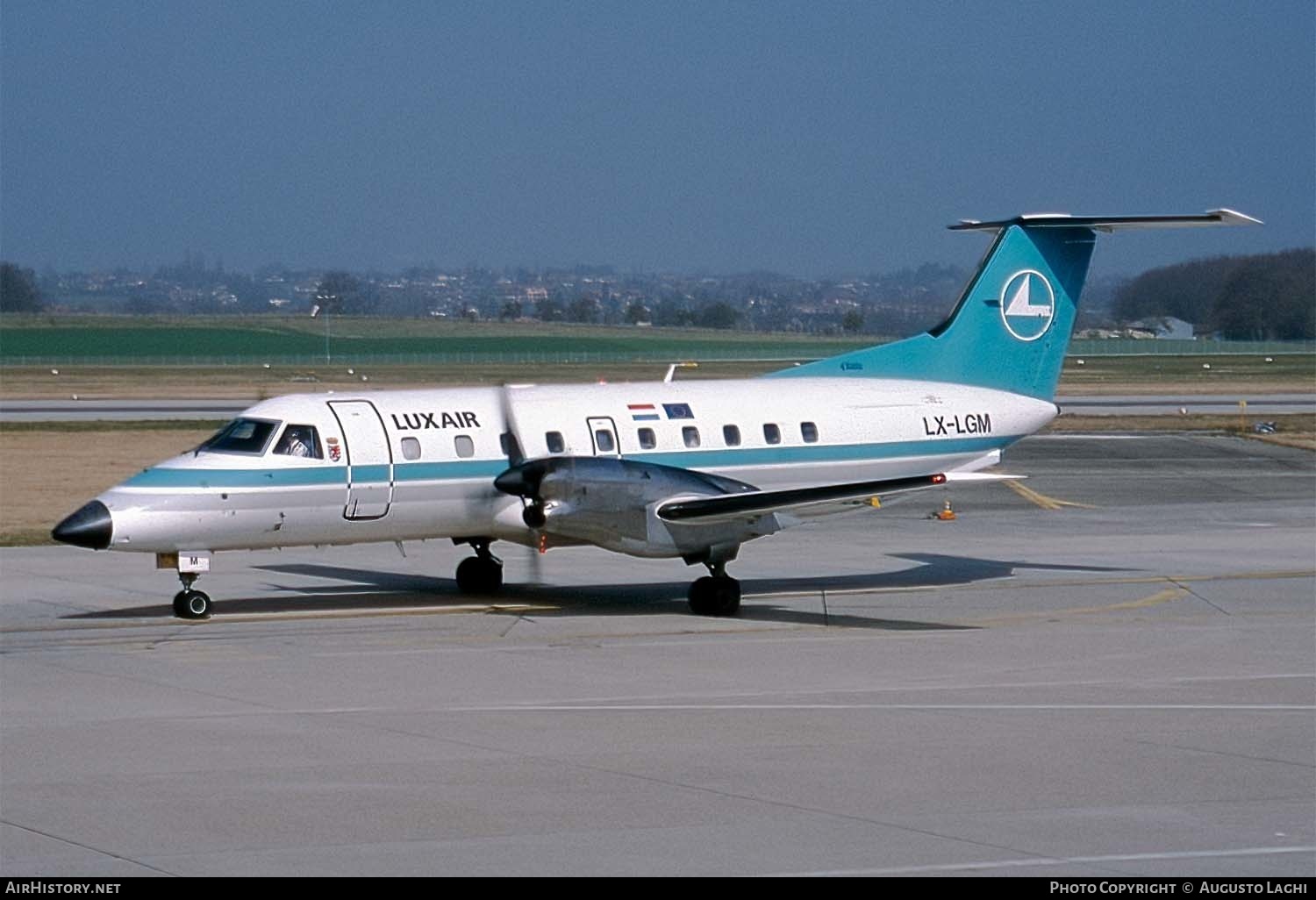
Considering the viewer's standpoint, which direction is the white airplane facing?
facing the viewer and to the left of the viewer
